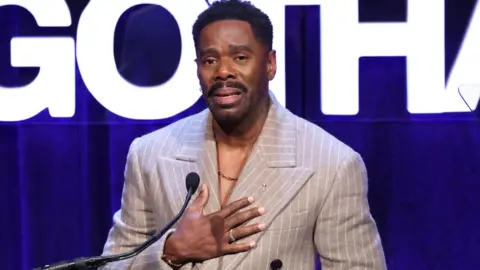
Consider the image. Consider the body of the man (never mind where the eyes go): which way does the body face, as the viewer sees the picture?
toward the camera
